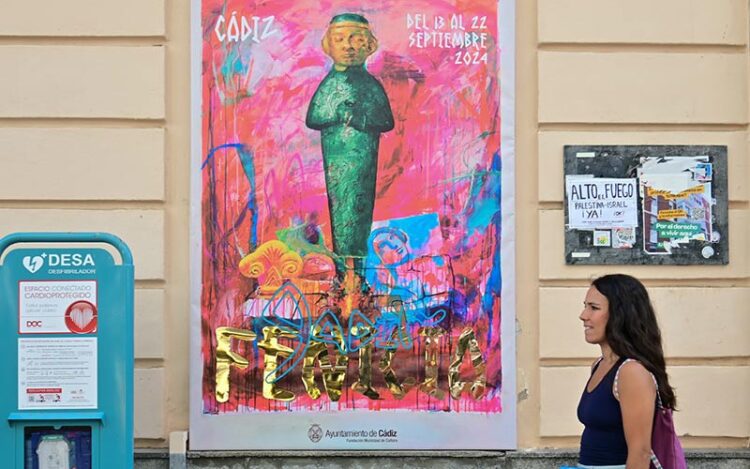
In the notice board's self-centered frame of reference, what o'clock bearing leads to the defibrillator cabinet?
The defibrillator cabinet is roughly at 2 o'clock from the notice board.

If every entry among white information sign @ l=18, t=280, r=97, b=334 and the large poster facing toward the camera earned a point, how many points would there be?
2

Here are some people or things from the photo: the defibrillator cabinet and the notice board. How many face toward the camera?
2

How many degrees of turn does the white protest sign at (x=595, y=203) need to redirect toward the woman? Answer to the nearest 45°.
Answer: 0° — it already faces them

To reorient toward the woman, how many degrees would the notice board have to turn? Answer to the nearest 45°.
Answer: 0° — it already faces them

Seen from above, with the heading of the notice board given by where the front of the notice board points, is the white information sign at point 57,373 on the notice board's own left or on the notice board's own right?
on the notice board's own right

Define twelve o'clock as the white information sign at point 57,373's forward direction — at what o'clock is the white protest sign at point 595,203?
the white protest sign at point 595,203 is roughly at 9 o'clock from the white information sign at point 57,373.

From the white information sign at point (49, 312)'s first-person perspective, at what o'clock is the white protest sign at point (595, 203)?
the white protest sign at point (595, 203) is roughly at 9 o'clock from the white information sign at point (49, 312).

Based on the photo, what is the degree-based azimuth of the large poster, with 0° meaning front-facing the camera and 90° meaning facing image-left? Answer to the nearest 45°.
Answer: approximately 0°
